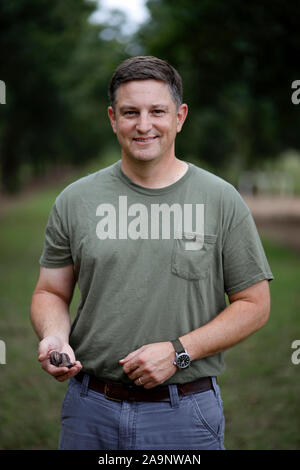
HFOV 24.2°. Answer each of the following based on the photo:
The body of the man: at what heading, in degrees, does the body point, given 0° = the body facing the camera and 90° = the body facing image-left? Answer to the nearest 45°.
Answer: approximately 0°

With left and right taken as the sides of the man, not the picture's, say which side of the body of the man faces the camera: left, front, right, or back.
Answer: front
